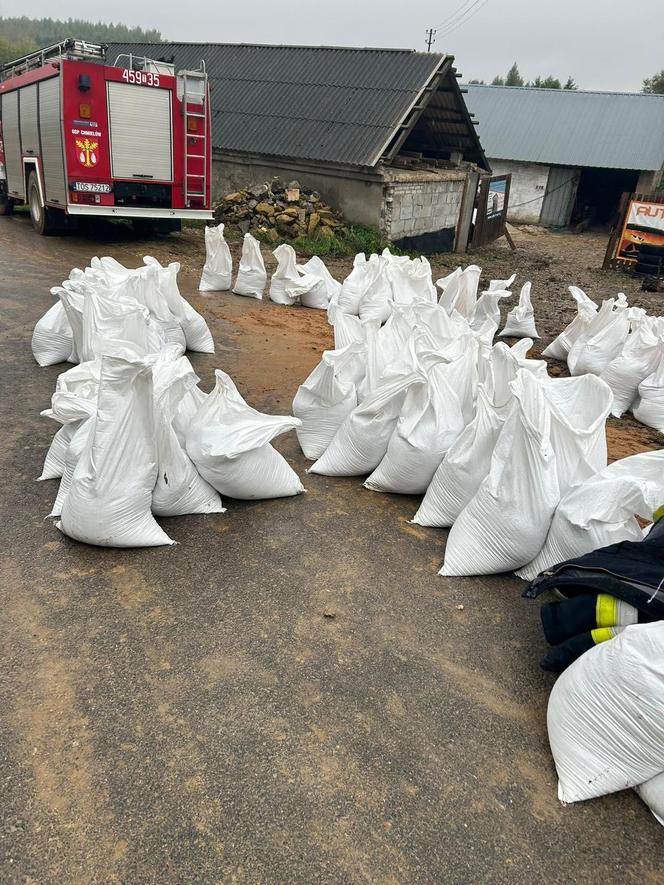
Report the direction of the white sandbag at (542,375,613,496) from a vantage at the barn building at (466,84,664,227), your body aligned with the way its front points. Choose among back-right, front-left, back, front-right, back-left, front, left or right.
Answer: front

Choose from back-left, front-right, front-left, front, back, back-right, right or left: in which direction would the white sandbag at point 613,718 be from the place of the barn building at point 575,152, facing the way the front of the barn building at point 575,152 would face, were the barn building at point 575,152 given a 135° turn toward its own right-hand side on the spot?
back-left

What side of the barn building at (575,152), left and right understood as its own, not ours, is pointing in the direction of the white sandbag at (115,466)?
front

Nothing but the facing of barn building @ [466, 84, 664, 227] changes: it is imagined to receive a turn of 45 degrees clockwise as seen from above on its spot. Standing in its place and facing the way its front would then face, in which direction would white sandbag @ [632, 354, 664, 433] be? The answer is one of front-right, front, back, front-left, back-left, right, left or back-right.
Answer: front-left

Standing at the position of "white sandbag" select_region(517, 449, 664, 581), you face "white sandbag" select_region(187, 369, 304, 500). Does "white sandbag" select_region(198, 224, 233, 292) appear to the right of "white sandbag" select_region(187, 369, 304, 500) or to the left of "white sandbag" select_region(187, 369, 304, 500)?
right

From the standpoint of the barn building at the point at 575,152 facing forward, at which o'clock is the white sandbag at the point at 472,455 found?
The white sandbag is roughly at 12 o'clock from the barn building.

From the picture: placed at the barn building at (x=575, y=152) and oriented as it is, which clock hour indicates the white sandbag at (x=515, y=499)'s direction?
The white sandbag is roughly at 12 o'clock from the barn building.

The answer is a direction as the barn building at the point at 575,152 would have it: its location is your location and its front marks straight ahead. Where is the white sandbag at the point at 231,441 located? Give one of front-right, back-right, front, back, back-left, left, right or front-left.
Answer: front

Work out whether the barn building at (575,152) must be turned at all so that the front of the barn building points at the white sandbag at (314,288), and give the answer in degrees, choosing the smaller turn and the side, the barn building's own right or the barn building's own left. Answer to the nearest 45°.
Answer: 0° — it already faces it

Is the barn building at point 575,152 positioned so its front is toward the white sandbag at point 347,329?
yes

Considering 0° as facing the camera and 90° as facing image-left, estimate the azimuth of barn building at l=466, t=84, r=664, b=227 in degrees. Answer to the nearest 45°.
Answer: approximately 0°

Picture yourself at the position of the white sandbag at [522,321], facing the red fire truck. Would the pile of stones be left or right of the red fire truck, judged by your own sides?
right

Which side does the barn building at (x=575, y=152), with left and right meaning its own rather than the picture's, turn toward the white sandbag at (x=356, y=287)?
front

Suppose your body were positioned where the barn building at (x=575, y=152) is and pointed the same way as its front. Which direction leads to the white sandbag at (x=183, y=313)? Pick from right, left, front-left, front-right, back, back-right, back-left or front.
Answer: front

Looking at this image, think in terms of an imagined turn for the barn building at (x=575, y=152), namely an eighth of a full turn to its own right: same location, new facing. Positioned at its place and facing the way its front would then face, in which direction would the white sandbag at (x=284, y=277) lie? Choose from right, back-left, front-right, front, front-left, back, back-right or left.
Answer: front-left

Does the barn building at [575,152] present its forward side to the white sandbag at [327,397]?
yes
